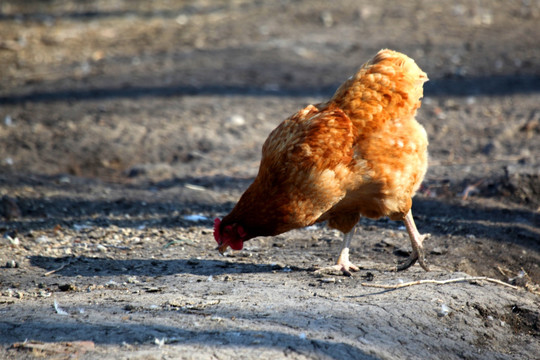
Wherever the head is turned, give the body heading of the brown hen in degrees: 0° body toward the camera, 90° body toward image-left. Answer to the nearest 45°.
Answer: approximately 90°
